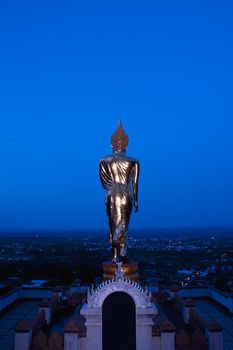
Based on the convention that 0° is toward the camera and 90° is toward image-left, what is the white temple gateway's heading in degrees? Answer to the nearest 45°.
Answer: approximately 0°

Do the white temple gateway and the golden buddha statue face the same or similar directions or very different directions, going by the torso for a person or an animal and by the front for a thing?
very different directions

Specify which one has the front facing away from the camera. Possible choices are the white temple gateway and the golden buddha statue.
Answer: the golden buddha statue

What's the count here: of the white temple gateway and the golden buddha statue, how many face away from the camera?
1

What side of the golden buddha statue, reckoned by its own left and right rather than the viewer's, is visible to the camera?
back
